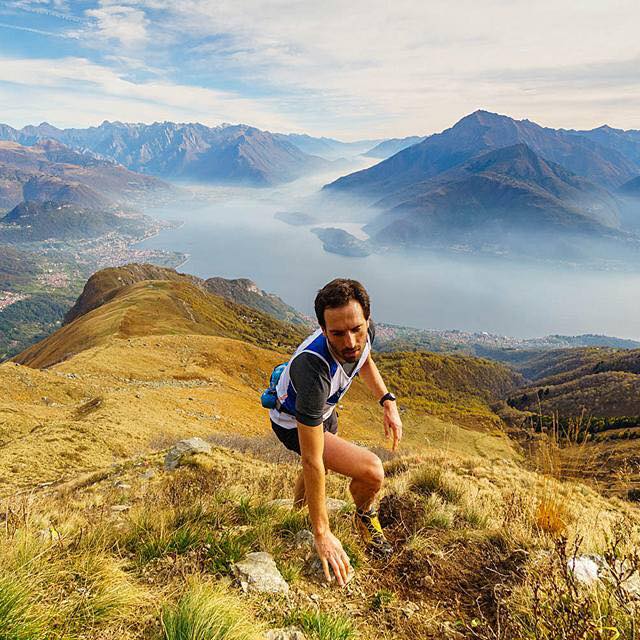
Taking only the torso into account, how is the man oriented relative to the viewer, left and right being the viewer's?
facing the viewer and to the right of the viewer

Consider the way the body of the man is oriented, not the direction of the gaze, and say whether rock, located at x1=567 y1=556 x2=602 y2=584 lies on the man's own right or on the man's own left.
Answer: on the man's own left

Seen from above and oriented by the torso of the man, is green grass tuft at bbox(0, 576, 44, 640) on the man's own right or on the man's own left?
on the man's own right

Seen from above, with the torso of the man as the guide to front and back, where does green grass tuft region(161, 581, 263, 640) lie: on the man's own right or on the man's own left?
on the man's own right

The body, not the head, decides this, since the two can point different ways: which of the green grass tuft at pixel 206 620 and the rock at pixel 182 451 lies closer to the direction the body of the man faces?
the green grass tuft
